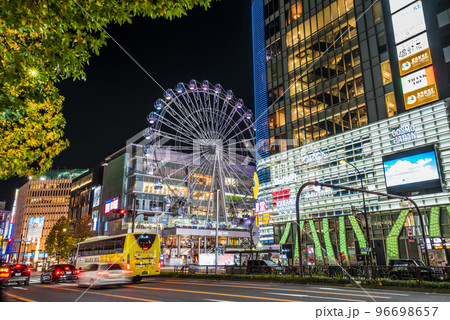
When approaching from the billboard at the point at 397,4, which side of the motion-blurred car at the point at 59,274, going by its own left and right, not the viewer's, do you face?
right

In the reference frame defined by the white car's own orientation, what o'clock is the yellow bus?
The yellow bus is roughly at 2 o'clock from the white car.

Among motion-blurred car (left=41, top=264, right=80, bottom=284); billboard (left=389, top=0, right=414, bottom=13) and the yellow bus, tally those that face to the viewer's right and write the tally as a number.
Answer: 0

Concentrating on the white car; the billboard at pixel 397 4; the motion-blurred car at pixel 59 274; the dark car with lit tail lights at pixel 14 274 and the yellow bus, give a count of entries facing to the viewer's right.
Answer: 0

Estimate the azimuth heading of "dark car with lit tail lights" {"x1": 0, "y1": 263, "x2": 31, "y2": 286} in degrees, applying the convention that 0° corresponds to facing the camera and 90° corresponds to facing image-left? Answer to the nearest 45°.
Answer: approximately 135°

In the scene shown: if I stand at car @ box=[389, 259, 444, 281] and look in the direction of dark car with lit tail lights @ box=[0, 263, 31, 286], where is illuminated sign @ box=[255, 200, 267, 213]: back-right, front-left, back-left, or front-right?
front-right

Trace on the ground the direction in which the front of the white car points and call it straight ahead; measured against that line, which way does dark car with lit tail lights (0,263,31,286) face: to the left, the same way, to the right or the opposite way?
the same way

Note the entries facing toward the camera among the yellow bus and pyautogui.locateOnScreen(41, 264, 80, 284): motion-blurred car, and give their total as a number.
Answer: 0

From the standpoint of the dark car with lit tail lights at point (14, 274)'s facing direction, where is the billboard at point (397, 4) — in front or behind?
behind

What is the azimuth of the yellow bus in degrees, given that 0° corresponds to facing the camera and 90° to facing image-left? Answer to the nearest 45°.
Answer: approximately 135°

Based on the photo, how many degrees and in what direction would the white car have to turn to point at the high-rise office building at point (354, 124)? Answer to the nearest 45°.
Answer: approximately 135° to its right

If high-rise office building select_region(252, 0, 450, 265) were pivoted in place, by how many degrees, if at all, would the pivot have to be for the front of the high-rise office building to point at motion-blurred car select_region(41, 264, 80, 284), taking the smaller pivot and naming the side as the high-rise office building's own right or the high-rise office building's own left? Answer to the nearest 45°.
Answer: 0° — it already faces it
